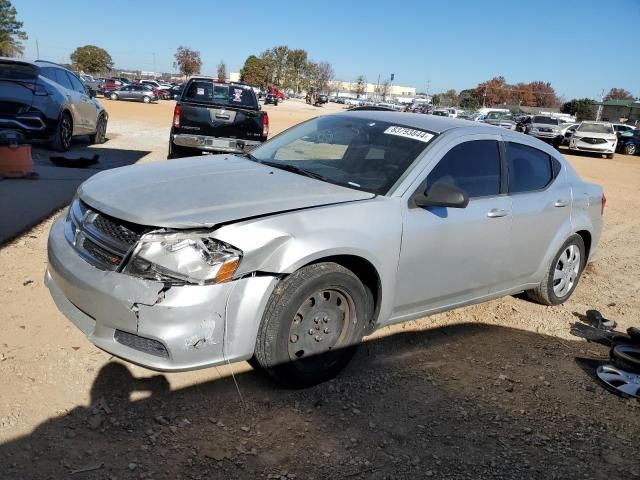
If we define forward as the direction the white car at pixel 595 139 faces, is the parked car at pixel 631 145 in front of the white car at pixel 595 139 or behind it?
behind

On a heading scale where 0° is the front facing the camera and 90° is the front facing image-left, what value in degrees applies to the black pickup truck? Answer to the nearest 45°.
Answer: approximately 180°

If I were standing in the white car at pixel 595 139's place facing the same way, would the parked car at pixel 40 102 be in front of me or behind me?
in front

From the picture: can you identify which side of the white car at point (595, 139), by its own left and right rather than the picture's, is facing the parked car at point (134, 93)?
right

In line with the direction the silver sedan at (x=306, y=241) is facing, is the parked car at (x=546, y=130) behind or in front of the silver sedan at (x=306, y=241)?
behind

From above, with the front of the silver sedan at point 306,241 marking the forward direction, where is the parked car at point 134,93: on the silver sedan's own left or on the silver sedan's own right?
on the silver sedan's own right

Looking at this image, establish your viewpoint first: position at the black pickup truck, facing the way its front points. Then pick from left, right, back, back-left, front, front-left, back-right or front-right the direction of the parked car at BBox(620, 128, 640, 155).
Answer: front-right

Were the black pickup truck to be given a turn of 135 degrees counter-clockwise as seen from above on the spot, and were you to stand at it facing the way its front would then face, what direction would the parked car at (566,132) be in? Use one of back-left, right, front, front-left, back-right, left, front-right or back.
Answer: back

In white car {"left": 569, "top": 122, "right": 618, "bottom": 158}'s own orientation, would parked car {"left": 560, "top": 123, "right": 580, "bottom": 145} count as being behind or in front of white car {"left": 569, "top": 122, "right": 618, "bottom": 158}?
behind

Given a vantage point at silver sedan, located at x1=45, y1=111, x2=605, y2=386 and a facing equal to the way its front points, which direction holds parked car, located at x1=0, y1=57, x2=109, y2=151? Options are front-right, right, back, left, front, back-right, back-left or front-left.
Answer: right

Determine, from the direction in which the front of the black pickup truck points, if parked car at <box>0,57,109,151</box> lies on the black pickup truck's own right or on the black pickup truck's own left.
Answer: on the black pickup truck's own left

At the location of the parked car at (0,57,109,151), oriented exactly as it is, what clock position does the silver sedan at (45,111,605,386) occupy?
The silver sedan is roughly at 4 o'clock from the parked car.

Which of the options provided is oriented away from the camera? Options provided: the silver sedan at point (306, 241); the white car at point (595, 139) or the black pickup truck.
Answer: the black pickup truck

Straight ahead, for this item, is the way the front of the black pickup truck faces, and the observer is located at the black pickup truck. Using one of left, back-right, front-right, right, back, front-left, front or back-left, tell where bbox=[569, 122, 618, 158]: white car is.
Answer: front-right
